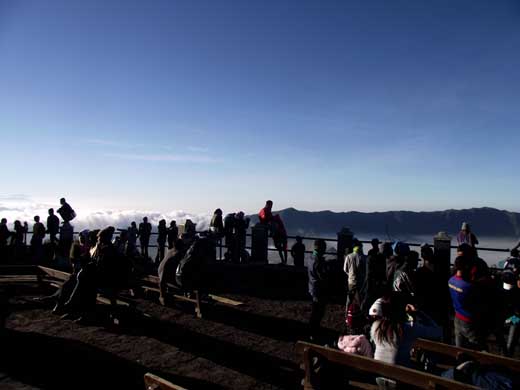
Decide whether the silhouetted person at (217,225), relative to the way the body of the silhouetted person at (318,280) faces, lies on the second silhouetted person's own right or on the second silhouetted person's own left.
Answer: on the second silhouetted person's own left

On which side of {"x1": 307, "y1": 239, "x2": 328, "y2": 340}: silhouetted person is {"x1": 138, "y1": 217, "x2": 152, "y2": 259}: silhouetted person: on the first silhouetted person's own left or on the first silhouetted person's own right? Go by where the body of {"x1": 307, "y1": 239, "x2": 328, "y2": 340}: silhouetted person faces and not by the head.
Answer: on the first silhouetted person's own left

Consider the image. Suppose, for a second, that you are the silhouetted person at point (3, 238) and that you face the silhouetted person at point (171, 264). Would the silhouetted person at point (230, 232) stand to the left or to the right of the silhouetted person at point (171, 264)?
left
